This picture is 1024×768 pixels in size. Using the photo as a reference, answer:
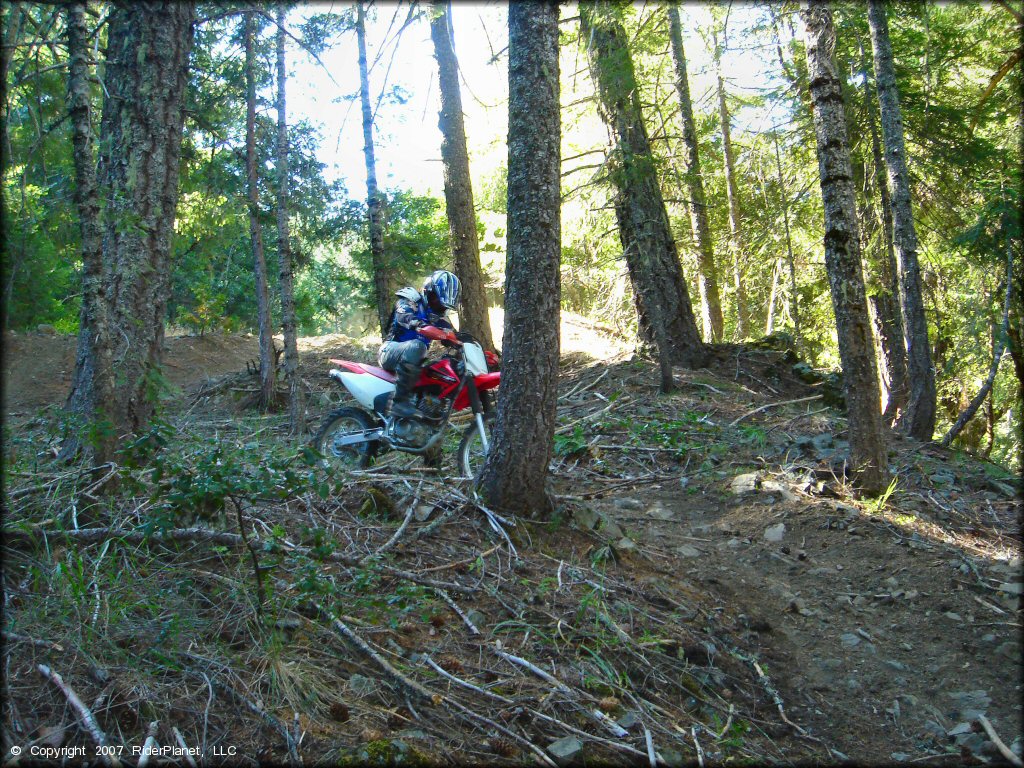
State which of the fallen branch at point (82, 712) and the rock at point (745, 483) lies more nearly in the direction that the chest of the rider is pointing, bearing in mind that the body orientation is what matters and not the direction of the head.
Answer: the rock

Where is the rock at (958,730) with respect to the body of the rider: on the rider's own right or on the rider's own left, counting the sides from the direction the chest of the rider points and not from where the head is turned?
on the rider's own right

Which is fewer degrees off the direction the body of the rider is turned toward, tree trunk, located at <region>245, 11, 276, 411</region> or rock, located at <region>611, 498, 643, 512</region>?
the rock

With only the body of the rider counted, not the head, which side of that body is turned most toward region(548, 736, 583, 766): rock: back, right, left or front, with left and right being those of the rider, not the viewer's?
right

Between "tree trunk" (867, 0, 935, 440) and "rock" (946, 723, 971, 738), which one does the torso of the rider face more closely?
the tree trunk

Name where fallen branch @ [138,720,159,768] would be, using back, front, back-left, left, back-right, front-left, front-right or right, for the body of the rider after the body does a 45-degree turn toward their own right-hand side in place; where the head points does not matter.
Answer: front-right

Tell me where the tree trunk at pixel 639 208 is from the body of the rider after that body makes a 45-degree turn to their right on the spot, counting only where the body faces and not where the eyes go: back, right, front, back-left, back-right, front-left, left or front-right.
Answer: left

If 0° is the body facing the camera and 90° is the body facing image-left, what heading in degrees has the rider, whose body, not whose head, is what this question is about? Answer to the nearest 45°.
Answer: approximately 270°

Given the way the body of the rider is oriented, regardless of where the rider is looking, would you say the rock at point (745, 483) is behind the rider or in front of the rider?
in front
